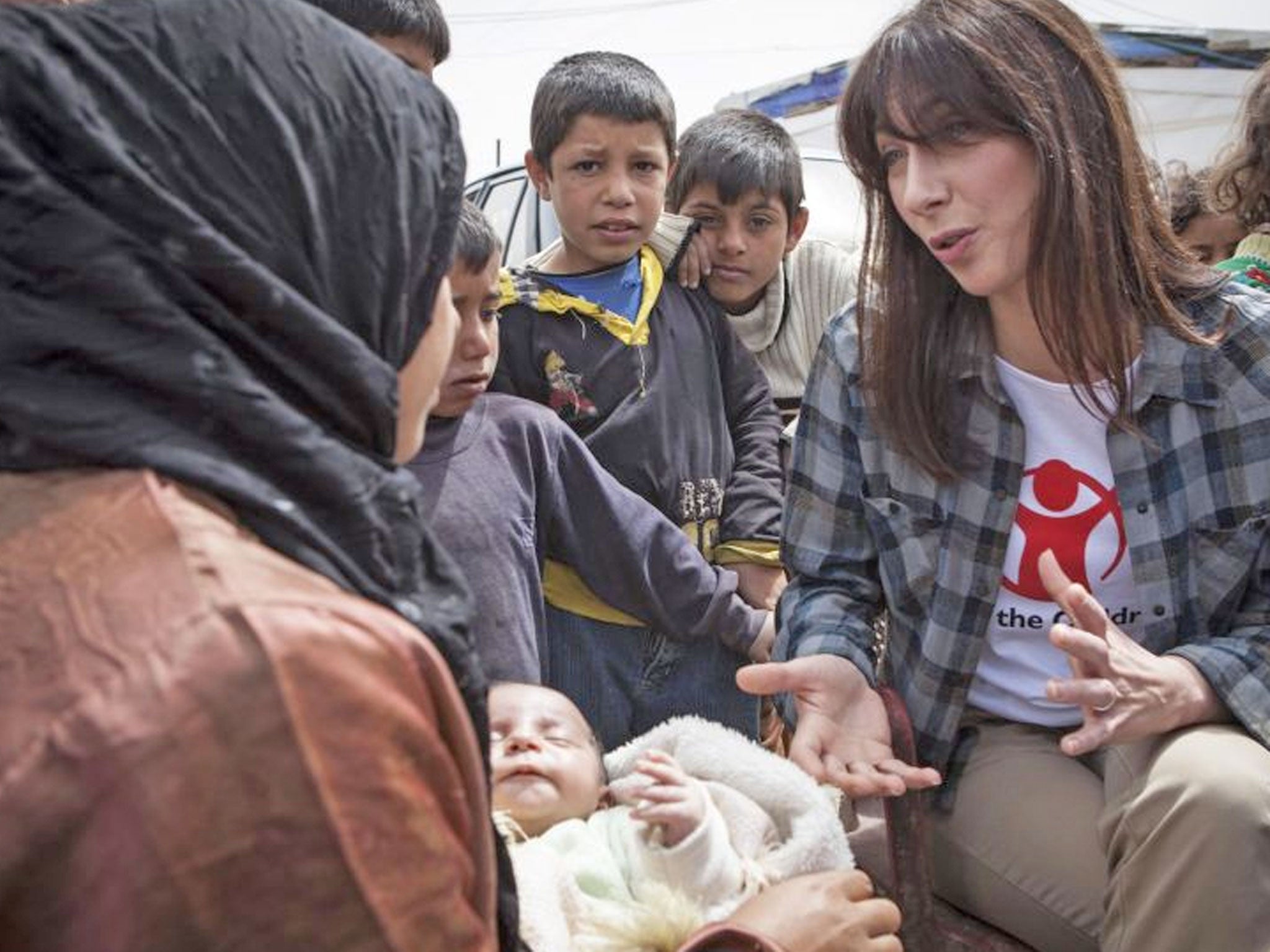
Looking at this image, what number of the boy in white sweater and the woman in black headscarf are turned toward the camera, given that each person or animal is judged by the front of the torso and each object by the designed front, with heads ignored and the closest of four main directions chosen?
1

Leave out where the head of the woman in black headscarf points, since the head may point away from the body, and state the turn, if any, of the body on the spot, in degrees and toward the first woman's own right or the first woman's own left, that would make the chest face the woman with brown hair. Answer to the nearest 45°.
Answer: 0° — they already face them

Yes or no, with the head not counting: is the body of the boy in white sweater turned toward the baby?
yes

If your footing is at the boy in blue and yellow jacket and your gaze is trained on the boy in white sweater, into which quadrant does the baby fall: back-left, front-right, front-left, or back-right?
back-right

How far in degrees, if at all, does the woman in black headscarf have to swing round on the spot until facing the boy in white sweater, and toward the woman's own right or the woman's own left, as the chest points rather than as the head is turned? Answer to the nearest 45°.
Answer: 0° — they already face them

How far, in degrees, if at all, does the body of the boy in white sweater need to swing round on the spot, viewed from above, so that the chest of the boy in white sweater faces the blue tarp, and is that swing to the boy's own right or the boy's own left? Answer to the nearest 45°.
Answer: approximately 180°

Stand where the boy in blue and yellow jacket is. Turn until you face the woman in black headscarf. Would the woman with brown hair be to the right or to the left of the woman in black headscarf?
left

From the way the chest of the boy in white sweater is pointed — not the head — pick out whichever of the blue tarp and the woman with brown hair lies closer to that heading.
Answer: the woman with brown hair

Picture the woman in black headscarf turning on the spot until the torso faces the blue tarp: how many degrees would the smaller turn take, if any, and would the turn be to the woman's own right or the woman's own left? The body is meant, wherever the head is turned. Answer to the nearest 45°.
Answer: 0° — they already face it

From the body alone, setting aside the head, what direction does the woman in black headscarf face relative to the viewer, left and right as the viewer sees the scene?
facing away from the viewer and to the right of the viewer

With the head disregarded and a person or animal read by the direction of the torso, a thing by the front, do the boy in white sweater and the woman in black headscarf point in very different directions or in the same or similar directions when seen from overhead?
very different directions
